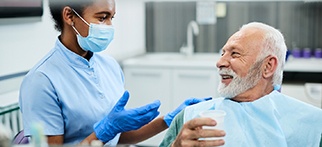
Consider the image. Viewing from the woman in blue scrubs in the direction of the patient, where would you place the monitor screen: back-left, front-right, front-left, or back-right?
back-left

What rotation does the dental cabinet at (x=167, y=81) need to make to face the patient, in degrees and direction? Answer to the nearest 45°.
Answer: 0° — it already faces them

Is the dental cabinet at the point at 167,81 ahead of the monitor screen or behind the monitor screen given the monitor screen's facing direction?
behind

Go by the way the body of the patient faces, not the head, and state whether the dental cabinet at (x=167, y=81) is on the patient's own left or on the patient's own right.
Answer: on the patient's own right

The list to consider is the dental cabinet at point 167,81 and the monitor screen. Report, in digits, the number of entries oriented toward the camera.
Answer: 2

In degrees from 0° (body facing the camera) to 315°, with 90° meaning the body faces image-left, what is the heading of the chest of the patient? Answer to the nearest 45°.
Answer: approximately 45°

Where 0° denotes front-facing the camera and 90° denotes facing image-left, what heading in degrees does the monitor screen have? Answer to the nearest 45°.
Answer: approximately 0°
